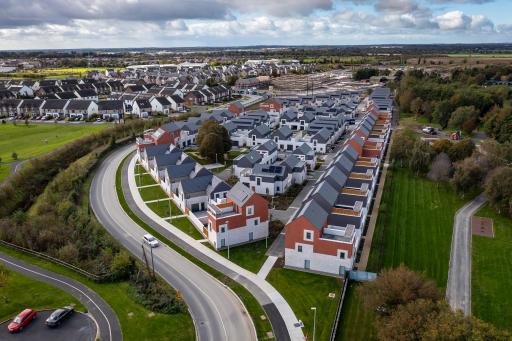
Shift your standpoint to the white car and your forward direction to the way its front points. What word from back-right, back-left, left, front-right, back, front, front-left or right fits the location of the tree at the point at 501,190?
front-left

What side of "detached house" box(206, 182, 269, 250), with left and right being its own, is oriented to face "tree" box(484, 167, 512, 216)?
left

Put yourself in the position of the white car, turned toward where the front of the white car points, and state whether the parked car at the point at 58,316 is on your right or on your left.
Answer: on your right

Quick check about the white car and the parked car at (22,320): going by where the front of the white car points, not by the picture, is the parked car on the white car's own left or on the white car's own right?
on the white car's own right

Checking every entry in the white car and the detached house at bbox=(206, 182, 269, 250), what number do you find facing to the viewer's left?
0

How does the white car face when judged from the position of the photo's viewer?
facing the viewer and to the right of the viewer

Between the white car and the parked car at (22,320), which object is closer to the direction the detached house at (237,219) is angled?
the parked car

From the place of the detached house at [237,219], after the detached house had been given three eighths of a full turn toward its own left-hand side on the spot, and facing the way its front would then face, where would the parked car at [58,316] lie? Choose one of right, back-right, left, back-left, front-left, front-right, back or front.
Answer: back

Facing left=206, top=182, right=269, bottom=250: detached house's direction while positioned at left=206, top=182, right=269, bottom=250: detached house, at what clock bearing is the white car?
The white car is roughly at 3 o'clock from the detached house.

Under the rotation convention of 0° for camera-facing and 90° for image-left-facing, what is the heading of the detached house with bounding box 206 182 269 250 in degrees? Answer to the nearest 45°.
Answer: approximately 0°

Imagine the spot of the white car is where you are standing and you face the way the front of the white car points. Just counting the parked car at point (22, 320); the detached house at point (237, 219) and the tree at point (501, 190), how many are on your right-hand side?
1
